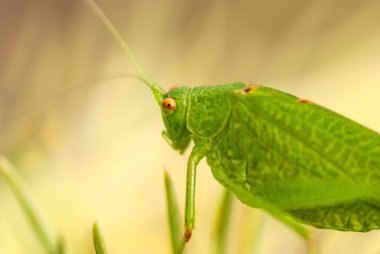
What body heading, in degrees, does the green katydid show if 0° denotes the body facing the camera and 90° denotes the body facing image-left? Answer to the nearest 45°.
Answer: approximately 90°
